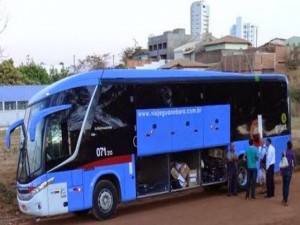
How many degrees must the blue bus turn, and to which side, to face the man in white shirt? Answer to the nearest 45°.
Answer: approximately 135° to its left

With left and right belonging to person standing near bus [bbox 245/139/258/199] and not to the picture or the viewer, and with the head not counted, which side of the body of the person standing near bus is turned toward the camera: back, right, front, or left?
back

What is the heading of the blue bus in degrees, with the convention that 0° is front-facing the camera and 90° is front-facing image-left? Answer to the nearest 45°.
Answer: approximately 45°

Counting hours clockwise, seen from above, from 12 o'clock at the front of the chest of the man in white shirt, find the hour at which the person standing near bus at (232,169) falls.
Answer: The person standing near bus is roughly at 1 o'clock from the man in white shirt.

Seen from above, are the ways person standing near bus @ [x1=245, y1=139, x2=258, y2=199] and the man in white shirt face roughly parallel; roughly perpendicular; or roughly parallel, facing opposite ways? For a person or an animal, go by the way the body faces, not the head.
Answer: roughly perpendicular

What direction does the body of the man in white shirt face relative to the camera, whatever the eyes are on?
to the viewer's left
